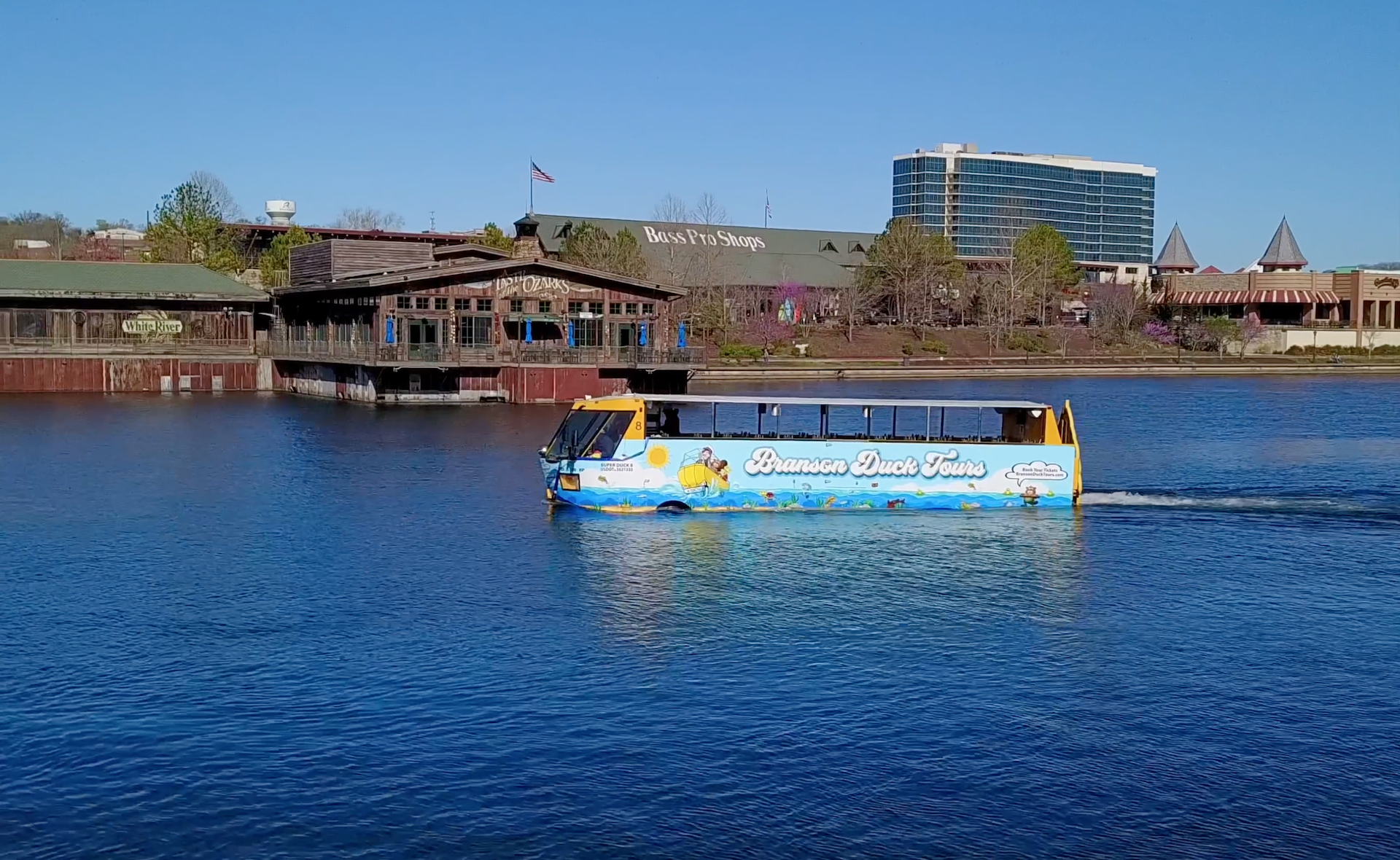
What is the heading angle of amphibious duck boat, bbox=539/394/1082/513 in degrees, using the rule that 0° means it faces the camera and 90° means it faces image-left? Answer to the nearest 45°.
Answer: approximately 90°
